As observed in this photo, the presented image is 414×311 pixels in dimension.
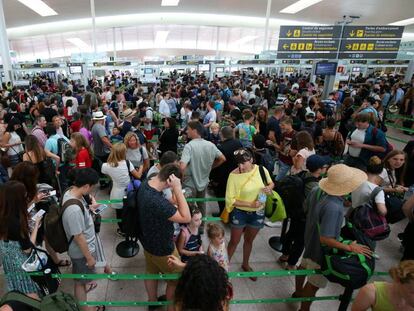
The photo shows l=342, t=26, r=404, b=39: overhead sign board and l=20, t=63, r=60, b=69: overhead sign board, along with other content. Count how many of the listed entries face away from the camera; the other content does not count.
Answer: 0

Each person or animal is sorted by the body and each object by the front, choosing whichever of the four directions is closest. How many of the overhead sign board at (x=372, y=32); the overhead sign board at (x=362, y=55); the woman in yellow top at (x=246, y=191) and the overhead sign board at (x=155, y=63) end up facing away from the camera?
0

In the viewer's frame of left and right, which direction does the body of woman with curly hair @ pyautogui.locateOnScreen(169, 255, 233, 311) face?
facing away from the viewer

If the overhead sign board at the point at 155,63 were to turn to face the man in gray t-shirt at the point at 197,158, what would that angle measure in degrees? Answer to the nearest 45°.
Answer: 0° — it already faces them

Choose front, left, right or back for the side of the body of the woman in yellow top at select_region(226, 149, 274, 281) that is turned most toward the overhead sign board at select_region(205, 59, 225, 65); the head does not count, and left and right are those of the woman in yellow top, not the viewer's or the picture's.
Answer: back

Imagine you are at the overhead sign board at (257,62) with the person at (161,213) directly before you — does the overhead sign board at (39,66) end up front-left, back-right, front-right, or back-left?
front-right

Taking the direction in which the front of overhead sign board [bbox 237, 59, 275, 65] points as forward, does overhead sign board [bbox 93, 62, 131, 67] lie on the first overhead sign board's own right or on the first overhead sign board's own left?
on the first overhead sign board's own right

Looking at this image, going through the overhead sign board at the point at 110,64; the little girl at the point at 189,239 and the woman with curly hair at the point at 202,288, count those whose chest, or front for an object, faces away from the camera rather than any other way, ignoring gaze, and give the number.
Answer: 1

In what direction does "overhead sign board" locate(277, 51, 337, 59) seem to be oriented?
toward the camera

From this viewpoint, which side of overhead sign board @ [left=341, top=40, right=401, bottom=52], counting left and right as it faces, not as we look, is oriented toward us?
front

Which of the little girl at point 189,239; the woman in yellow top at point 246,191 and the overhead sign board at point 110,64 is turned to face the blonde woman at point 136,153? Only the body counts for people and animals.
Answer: the overhead sign board

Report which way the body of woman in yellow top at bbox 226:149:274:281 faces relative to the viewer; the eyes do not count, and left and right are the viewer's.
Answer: facing the viewer

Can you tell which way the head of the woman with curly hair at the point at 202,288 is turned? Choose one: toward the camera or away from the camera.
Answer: away from the camera

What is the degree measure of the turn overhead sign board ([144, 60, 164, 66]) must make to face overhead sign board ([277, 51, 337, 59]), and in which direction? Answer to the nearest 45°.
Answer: approximately 45° to its left

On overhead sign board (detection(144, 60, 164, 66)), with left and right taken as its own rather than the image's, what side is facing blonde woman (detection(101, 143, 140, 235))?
front

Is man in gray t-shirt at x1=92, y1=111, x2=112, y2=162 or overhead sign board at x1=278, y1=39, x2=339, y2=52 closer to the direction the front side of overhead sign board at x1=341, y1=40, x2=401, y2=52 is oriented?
the man in gray t-shirt

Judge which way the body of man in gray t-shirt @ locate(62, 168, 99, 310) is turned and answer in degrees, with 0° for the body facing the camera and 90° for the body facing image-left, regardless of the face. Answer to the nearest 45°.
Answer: approximately 270°
